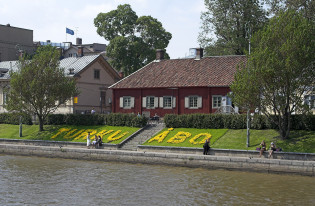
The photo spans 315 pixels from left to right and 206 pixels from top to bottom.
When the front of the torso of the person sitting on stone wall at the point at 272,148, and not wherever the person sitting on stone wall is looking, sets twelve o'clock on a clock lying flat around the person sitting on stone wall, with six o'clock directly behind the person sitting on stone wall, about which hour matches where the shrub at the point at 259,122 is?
The shrub is roughly at 4 o'clock from the person sitting on stone wall.

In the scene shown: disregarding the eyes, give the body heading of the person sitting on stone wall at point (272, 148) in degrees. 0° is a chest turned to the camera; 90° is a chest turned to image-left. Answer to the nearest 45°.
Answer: approximately 45°

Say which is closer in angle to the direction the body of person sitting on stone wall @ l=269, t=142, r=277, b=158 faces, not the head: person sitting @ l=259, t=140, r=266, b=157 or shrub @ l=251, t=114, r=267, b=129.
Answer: the person sitting

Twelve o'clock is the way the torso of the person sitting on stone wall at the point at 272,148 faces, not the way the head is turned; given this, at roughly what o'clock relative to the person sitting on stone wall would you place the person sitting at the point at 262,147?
The person sitting is roughly at 2 o'clock from the person sitting on stone wall.

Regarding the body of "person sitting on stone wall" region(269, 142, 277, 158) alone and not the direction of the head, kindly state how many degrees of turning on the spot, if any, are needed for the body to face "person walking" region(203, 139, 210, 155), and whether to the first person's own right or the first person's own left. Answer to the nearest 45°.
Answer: approximately 45° to the first person's own right

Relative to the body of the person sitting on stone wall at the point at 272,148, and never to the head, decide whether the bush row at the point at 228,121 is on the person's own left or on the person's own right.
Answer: on the person's own right

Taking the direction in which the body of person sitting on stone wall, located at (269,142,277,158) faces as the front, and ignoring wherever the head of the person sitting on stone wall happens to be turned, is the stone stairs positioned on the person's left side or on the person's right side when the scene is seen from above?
on the person's right side

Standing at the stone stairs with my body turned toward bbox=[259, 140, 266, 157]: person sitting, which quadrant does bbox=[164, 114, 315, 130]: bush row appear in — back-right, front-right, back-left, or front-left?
front-left
